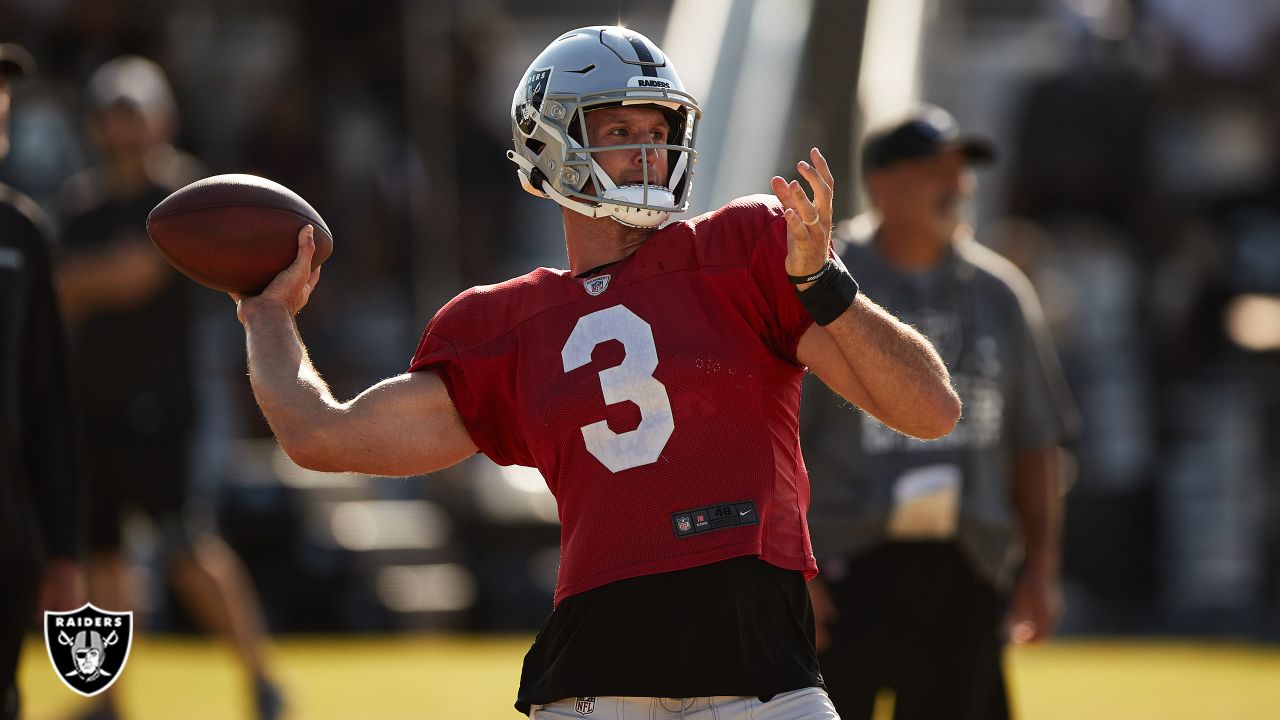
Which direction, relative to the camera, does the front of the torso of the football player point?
toward the camera

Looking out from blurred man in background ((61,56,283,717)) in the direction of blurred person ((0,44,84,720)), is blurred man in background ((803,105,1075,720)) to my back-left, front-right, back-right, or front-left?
front-left

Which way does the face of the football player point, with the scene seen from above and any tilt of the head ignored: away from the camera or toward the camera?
toward the camera

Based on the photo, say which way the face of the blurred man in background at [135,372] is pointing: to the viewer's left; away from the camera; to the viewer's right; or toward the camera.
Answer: toward the camera

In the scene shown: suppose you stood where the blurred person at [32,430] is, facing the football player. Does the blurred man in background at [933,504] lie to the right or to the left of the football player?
left

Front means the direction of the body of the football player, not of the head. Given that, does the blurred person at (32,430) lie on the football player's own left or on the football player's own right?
on the football player's own right

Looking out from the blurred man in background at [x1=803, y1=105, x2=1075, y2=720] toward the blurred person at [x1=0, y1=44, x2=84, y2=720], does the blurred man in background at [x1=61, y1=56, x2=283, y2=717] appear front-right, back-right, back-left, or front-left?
front-right
